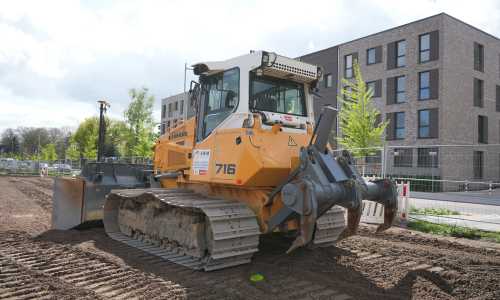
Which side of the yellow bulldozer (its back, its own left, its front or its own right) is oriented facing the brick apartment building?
right

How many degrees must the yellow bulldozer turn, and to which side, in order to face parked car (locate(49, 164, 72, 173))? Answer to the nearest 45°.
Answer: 0° — it already faces it

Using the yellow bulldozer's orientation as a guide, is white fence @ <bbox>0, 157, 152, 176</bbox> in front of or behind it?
in front

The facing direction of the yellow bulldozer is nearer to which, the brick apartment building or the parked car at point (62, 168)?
the parked car

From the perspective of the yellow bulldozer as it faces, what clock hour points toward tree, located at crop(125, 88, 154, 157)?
The tree is roughly at 1 o'clock from the yellow bulldozer.

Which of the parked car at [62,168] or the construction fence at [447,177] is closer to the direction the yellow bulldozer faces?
the parked car

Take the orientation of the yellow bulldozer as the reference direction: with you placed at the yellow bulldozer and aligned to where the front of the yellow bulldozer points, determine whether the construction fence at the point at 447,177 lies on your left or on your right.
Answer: on your right

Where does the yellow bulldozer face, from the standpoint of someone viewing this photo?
facing away from the viewer and to the left of the viewer
